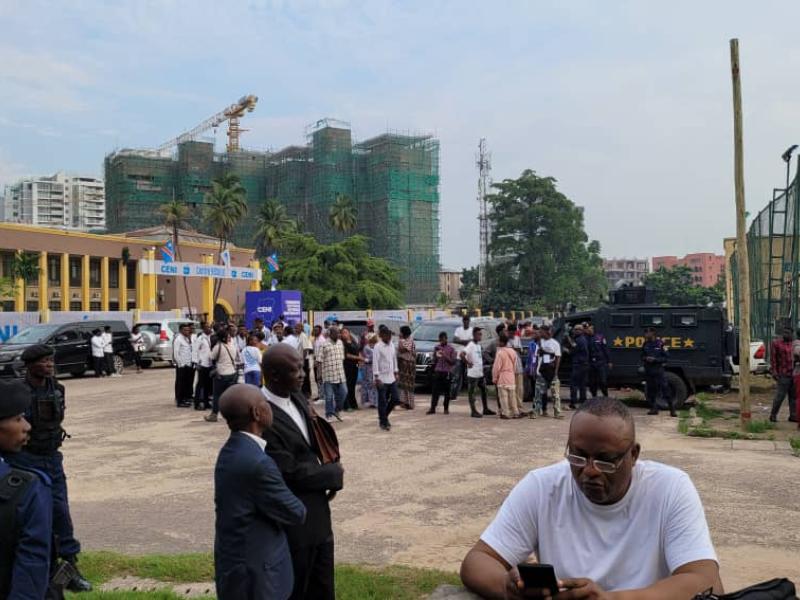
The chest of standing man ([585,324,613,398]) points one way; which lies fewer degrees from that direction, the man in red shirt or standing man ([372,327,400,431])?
the standing man

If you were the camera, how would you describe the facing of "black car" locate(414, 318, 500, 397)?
facing the viewer and to the left of the viewer

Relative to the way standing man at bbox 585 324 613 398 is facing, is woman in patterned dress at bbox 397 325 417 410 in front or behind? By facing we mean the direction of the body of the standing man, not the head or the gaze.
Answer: in front

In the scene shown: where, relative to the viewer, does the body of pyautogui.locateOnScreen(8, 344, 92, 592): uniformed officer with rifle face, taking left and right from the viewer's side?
facing the viewer and to the right of the viewer

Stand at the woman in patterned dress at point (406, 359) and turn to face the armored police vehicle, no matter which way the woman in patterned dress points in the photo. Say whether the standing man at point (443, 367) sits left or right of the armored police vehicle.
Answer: right

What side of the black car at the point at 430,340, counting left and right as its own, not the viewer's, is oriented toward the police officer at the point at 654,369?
left

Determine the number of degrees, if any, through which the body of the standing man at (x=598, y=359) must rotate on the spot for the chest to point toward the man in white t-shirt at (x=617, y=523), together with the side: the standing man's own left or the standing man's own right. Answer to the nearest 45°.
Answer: approximately 45° to the standing man's own left

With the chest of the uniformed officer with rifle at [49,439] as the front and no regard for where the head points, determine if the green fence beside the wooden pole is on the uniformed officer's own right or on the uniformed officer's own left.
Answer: on the uniformed officer's own left

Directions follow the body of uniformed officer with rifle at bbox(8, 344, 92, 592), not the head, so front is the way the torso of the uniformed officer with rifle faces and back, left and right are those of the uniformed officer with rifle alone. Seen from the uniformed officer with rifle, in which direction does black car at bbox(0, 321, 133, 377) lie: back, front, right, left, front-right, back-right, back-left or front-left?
back-left

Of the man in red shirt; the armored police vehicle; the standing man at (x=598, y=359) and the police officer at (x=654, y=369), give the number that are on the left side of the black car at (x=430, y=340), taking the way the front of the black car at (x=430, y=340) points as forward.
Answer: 4
